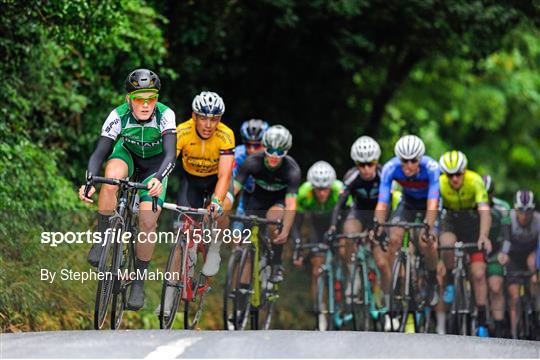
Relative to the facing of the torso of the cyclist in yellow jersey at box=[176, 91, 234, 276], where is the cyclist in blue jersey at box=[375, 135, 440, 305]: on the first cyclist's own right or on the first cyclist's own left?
on the first cyclist's own left

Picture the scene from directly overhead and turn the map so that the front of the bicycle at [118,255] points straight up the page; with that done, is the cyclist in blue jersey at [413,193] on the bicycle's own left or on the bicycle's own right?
on the bicycle's own left

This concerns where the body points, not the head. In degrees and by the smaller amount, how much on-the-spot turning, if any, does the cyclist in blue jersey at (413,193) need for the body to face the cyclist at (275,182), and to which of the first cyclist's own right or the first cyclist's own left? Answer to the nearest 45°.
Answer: approximately 90° to the first cyclist's own right

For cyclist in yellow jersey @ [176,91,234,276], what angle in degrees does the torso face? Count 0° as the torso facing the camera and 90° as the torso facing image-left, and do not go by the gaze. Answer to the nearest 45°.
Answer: approximately 0°

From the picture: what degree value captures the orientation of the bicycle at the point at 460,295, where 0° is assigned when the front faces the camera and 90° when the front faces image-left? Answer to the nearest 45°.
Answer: approximately 0°
